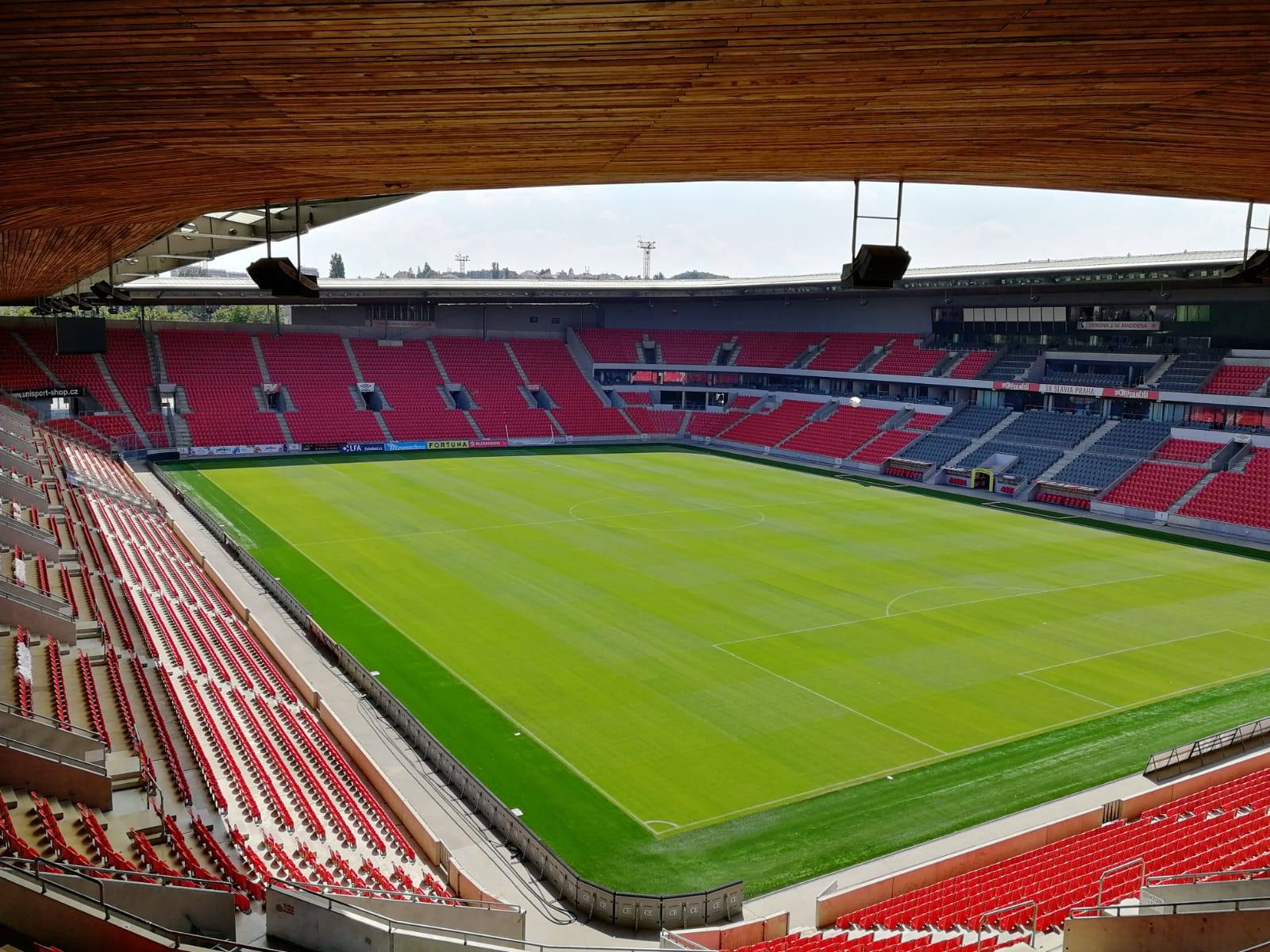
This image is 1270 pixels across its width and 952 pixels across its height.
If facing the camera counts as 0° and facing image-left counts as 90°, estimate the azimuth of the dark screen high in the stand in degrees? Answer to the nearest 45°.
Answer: approximately 0°
